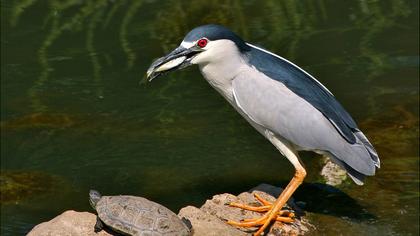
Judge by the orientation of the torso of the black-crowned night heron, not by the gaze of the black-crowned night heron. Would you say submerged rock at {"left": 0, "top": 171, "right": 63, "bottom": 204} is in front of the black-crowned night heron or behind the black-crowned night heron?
in front

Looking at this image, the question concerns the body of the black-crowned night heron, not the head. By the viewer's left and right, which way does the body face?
facing to the left of the viewer
